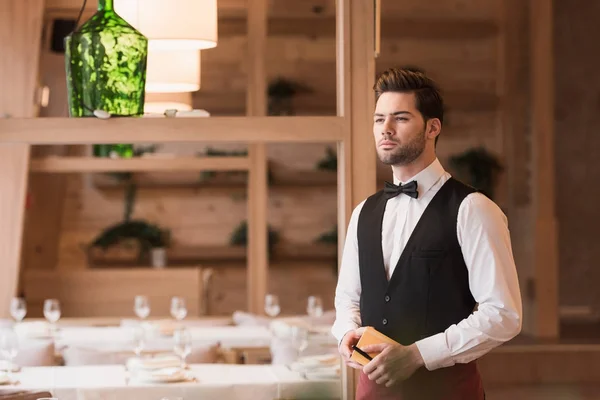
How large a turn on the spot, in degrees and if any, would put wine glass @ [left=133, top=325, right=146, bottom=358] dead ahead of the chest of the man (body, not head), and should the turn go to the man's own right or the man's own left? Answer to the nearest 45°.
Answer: approximately 90° to the man's own right

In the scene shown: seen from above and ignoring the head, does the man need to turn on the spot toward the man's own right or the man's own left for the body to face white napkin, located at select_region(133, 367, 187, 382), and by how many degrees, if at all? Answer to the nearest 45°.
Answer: approximately 90° to the man's own right

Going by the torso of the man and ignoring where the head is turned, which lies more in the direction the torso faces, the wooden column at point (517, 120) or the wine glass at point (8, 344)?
the wine glass

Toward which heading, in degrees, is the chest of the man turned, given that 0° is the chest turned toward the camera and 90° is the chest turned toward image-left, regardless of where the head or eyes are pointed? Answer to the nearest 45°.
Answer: approximately 45°

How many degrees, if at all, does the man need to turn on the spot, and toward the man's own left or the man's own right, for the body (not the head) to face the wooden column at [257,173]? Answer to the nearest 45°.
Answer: approximately 135° to the man's own right

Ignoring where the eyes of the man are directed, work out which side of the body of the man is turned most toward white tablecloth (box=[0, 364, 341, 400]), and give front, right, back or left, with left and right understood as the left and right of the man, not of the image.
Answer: right

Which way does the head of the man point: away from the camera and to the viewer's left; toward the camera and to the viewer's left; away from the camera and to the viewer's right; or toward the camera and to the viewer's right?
toward the camera and to the viewer's left

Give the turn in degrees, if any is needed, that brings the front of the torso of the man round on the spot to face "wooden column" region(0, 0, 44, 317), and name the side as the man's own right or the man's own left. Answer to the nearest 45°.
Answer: approximately 90° to the man's own right

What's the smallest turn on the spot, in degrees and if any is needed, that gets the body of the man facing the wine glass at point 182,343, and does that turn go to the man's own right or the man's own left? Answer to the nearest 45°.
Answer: approximately 90° to the man's own right
